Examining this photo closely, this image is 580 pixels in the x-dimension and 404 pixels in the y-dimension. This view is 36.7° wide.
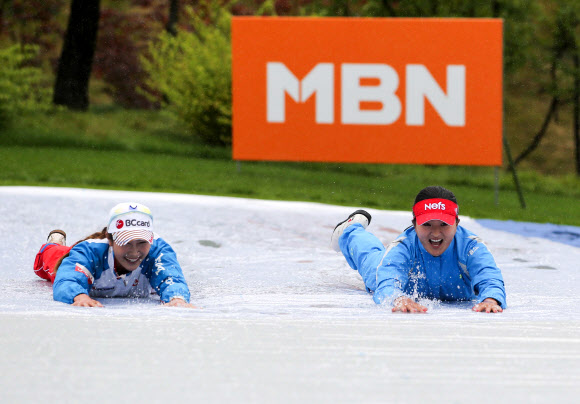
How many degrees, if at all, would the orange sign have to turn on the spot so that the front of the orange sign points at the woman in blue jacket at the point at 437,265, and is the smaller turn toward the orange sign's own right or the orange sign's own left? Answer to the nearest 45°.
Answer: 0° — it already faces them

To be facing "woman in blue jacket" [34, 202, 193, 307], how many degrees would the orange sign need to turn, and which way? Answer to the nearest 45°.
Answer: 0° — it already faces them
